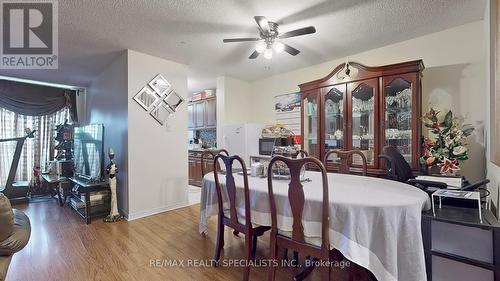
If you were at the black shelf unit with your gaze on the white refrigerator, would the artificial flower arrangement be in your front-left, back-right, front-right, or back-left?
front-right

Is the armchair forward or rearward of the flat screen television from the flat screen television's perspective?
forward

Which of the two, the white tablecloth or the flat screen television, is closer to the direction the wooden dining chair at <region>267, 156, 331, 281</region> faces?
the white tablecloth

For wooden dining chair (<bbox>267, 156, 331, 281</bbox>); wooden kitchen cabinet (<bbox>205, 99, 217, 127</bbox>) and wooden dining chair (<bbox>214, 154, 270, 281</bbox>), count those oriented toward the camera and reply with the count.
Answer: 1

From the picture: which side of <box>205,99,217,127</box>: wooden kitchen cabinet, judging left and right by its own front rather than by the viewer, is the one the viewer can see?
front

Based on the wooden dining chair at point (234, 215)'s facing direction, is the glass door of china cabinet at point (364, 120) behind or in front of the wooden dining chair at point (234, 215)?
in front

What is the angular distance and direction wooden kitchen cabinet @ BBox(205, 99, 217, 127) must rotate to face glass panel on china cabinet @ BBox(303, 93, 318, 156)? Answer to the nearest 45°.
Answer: approximately 45° to its left

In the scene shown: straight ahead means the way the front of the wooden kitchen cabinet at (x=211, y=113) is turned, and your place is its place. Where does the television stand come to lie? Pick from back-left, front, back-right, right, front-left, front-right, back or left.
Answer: front-right

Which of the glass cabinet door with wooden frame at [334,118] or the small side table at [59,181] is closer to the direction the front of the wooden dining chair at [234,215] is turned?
the glass cabinet door with wooden frame

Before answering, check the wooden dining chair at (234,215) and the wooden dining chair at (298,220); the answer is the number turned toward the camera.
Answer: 0

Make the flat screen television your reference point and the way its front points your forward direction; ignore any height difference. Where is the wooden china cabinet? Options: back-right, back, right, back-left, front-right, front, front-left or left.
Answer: left
